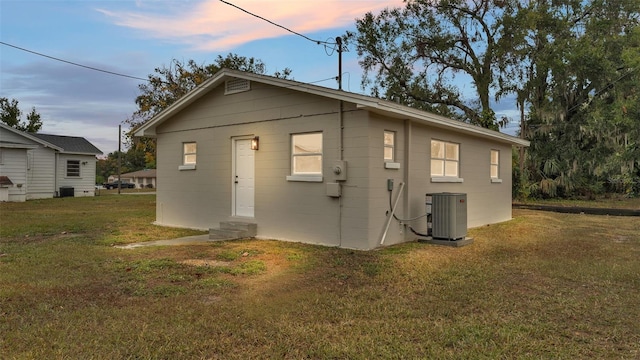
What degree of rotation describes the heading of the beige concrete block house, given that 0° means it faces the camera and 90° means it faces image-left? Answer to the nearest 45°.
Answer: approximately 45°

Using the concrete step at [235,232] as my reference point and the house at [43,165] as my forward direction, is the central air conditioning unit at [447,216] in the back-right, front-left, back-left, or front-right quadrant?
back-right

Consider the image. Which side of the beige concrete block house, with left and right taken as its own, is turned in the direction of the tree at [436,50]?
back

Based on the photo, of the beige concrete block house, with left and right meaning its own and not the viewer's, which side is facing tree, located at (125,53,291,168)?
right

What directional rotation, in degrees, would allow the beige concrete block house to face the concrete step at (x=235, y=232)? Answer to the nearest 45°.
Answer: approximately 45° to its right

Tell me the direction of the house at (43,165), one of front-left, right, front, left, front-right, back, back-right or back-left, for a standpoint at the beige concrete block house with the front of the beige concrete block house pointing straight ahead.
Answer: right

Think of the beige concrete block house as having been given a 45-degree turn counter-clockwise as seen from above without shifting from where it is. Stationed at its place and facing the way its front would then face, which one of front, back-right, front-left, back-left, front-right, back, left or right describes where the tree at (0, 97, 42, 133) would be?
back-right

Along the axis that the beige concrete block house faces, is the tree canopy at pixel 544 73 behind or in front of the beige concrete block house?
behind

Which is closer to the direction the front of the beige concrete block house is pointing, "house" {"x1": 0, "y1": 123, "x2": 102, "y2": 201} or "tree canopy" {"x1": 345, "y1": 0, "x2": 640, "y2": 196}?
the house
